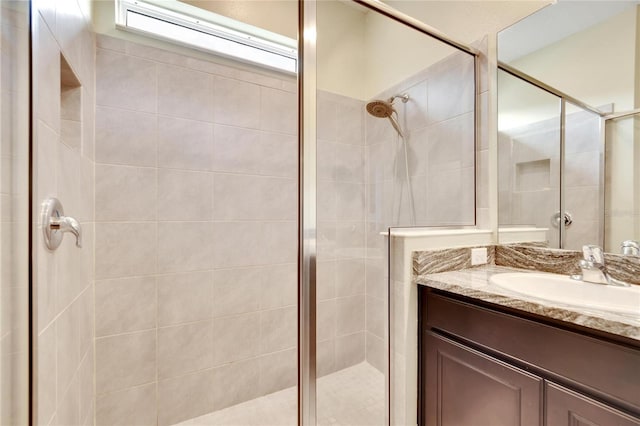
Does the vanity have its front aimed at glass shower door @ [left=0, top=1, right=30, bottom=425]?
yes

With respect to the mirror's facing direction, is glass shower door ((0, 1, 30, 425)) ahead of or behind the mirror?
ahead

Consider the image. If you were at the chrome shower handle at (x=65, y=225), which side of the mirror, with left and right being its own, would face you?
front

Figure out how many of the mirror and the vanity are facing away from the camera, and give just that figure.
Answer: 0

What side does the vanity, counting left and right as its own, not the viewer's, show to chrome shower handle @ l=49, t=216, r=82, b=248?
front

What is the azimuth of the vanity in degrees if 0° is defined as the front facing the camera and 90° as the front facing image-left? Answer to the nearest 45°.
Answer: approximately 45°

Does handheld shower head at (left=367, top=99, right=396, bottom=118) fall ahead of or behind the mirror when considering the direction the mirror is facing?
ahead

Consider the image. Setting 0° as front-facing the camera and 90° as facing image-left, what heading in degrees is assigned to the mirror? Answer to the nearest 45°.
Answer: approximately 45°
